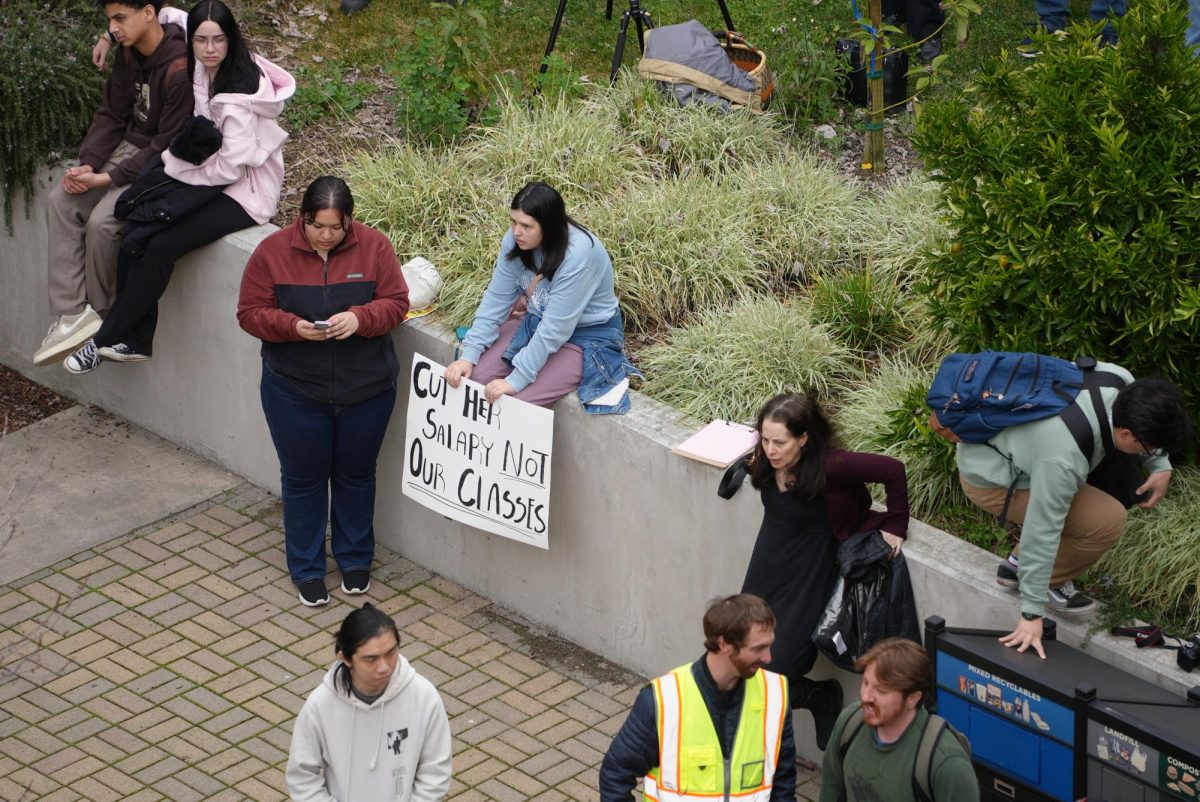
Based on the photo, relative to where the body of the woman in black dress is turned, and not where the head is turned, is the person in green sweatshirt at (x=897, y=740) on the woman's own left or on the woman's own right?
on the woman's own left

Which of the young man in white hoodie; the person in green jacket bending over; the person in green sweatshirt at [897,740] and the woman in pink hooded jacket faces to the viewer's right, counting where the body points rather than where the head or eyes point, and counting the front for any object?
the person in green jacket bending over

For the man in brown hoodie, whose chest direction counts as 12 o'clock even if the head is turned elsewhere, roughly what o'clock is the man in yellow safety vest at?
The man in yellow safety vest is roughly at 10 o'clock from the man in brown hoodie.

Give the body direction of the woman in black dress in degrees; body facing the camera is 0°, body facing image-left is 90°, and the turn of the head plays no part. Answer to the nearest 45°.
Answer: approximately 45°

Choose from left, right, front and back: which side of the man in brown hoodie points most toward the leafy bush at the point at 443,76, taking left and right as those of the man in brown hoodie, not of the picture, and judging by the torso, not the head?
back

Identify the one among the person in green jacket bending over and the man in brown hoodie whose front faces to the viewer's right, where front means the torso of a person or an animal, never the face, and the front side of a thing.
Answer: the person in green jacket bending over

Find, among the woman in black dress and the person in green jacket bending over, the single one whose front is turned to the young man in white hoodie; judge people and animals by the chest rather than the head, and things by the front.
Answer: the woman in black dress

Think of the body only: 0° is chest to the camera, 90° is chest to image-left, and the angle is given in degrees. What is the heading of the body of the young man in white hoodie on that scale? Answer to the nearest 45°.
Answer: approximately 0°

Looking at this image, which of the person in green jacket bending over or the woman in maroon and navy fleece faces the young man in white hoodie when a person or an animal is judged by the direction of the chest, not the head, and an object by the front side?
the woman in maroon and navy fleece

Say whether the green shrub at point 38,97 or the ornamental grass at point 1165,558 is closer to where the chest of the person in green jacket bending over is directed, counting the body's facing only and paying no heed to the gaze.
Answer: the ornamental grass

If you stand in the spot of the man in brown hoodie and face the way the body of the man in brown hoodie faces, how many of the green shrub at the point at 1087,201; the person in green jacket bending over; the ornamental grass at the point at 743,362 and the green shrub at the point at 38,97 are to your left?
3

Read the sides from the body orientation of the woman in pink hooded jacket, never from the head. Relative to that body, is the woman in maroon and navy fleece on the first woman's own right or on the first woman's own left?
on the first woman's own left

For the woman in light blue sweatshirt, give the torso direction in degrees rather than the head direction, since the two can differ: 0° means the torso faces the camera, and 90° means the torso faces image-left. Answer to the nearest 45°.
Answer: approximately 45°

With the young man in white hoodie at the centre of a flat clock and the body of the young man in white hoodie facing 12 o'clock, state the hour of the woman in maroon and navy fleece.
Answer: The woman in maroon and navy fleece is roughly at 6 o'clock from the young man in white hoodie.

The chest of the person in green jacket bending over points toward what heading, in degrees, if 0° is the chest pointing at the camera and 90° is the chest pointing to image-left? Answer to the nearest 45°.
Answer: approximately 270°

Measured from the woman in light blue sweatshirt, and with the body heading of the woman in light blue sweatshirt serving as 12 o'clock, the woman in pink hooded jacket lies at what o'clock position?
The woman in pink hooded jacket is roughly at 3 o'clock from the woman in light blue sweatshirt.
